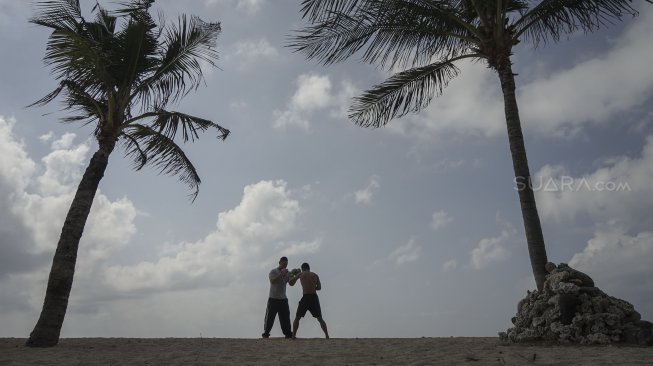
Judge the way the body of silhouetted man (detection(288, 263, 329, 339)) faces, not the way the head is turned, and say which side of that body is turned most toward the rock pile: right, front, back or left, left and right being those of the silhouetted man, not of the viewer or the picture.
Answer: back

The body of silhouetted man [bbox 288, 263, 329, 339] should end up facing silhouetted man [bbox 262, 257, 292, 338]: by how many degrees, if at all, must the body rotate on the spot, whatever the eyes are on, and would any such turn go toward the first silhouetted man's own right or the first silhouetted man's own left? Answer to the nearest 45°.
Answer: approximately 45° to the first silhouetted man's own left

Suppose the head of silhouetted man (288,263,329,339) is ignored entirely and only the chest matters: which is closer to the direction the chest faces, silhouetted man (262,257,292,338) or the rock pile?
the silhouetted man

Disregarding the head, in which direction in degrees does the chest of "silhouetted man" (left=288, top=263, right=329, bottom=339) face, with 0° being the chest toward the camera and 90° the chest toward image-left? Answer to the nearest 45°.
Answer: approximately 135°
